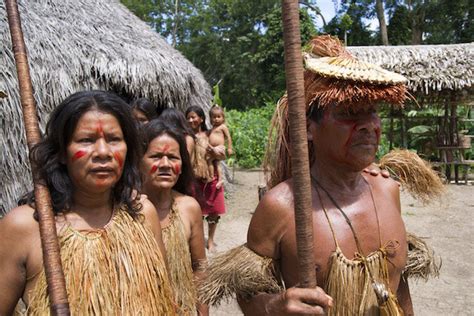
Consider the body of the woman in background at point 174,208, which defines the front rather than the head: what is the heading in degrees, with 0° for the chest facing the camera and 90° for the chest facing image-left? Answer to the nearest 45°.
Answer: approximately 0°

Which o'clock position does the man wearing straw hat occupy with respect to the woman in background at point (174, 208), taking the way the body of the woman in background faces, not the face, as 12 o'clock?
The man wearing straw hat is roughly at 11 o'clock from the woman in background.

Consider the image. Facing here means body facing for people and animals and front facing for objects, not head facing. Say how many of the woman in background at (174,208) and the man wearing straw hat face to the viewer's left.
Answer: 0

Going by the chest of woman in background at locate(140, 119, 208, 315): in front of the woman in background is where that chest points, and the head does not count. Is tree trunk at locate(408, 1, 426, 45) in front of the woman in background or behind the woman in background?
behind

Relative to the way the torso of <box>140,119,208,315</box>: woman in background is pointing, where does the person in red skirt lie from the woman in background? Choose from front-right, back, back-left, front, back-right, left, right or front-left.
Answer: back
